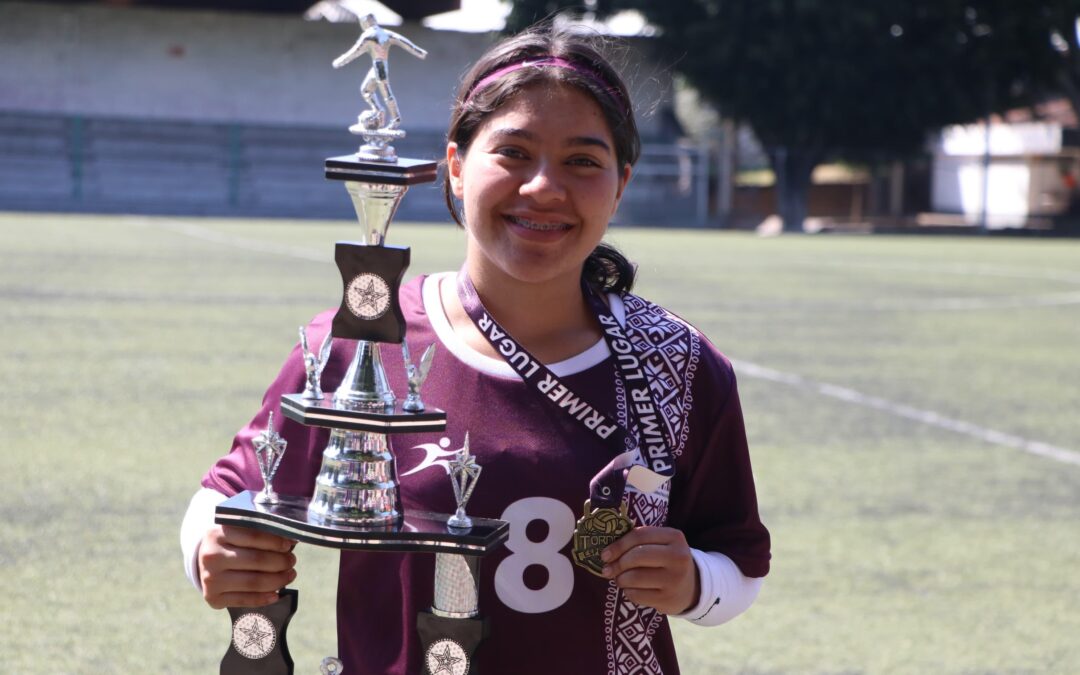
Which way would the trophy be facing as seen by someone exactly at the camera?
facing the viewer

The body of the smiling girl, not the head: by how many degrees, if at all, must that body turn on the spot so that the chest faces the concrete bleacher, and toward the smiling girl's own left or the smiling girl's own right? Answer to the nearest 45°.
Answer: approximately 180°

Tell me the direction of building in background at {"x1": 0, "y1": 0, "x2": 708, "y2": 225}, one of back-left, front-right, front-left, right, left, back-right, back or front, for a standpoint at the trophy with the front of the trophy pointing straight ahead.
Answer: back

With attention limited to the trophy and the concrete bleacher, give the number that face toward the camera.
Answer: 2

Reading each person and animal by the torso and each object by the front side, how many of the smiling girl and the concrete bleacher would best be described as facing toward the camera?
2

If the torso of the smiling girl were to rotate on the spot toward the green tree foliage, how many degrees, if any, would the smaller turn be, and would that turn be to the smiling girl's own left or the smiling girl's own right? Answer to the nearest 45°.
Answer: approximately 180°

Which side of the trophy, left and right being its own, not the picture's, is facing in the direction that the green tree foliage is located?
back

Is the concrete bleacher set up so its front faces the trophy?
yes

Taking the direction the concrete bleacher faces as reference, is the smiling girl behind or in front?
in front

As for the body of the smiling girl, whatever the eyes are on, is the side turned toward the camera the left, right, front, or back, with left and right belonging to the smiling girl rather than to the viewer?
front

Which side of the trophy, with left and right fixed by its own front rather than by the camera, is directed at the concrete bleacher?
back

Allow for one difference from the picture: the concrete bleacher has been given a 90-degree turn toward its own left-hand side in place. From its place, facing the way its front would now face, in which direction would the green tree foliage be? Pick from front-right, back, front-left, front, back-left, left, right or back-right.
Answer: front
